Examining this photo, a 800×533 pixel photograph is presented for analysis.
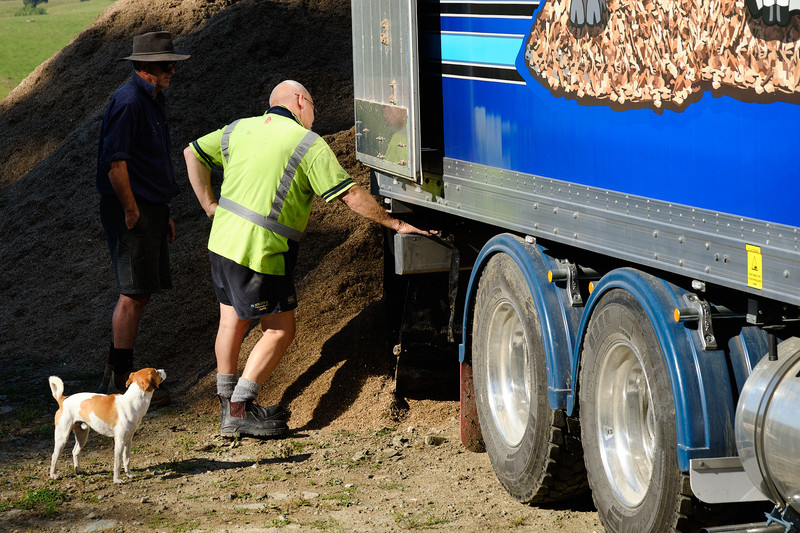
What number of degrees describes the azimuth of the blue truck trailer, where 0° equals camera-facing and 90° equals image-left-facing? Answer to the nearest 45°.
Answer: approximately 315°

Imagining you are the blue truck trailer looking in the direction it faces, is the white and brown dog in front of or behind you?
behind

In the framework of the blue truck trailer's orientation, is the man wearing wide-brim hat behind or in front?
behind

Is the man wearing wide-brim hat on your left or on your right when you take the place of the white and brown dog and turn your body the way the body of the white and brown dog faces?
on your left

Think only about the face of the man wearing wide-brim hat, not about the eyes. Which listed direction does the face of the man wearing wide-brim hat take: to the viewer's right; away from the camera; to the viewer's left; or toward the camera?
to the viewer's right

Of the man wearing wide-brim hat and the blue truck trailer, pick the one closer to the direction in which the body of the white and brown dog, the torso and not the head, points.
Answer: the blue truck trailer

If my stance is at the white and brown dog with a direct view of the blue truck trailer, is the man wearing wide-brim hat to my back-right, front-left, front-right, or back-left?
back-left

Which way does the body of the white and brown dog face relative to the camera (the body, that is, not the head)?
to the viewer's right
